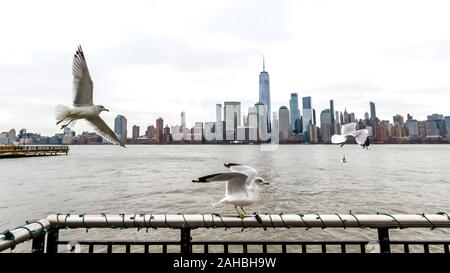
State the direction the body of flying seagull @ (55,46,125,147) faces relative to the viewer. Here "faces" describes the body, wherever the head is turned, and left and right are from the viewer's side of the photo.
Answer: facing to the right of the viewer

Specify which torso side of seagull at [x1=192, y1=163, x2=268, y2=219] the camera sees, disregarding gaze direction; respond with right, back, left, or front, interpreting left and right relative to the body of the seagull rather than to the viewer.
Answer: right

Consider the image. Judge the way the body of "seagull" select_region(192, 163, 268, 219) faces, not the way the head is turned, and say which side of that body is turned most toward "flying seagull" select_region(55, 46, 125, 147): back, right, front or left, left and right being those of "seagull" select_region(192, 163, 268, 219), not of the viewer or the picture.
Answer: back

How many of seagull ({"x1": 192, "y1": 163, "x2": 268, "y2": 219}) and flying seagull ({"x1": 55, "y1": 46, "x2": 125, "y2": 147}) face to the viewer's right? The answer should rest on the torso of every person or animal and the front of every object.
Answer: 2
